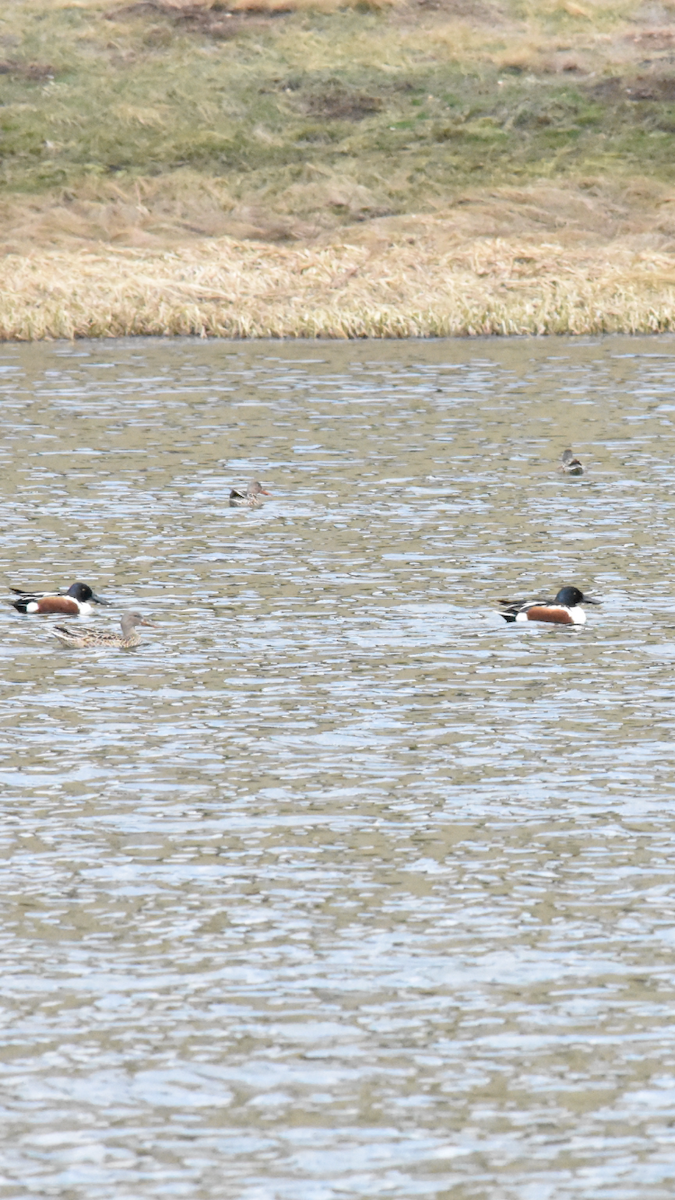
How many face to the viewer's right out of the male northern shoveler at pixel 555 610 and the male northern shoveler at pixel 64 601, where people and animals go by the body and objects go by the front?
2

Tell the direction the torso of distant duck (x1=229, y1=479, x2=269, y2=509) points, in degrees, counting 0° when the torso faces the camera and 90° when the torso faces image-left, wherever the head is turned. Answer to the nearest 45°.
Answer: approximately 270°

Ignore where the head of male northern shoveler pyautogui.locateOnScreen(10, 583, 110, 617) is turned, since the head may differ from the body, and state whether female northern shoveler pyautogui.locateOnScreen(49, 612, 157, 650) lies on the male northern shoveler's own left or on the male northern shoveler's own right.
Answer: on the male northern shoveler's own right

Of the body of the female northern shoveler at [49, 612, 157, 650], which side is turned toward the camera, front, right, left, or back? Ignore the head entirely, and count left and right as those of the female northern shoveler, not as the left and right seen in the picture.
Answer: right

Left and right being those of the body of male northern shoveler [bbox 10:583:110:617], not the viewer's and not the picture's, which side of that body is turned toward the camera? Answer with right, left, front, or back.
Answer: right

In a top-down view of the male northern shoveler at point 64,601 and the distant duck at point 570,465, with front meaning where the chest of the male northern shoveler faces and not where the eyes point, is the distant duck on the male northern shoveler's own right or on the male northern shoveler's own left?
on the male northern shoveler's own left

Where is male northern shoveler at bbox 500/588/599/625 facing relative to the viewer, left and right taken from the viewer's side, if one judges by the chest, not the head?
facing to the right of the viewer

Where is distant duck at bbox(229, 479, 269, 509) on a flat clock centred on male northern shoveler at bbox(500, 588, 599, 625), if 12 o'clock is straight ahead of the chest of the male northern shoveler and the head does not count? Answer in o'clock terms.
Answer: The distant duck is roughly at 8 o'clock from the male northern shoveler.
